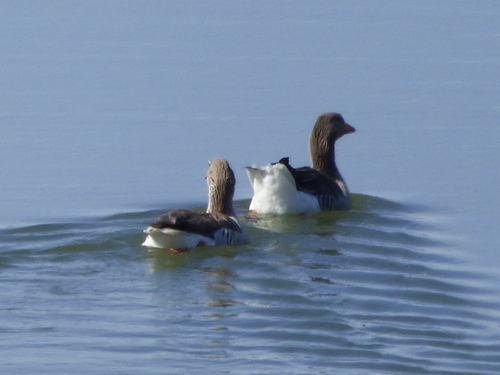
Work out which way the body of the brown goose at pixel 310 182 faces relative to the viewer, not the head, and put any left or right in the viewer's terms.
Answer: facing away from the viewer and to the right of the viewer

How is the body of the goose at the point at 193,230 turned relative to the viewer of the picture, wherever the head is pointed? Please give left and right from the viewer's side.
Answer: facing away from the viewer and to the right of the viewer
